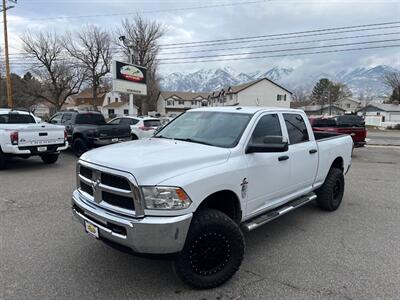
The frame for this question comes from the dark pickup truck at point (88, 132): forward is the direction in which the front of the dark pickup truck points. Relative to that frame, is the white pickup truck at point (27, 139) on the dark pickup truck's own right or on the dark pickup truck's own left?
on the dark pickup truck's own left

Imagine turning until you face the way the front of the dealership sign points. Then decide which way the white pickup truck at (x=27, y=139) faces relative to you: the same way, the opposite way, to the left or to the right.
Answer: the opposite way

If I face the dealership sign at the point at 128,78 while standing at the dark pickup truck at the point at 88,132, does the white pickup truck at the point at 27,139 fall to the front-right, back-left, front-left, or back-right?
back-left

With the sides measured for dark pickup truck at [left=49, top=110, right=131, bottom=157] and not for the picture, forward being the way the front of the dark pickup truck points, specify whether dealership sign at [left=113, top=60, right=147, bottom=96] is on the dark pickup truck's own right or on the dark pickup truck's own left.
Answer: on the dark pickup truck's own right

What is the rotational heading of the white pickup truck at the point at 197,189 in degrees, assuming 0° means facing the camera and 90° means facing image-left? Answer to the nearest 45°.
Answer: approximately 45°

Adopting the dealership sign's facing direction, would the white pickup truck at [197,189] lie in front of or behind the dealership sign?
in front

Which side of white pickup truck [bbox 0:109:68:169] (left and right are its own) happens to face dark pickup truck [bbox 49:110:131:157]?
right

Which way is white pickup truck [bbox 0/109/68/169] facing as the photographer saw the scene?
facing away from the viewer and to the left of the viewer

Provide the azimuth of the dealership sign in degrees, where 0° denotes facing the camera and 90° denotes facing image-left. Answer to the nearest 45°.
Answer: approximately 315°
